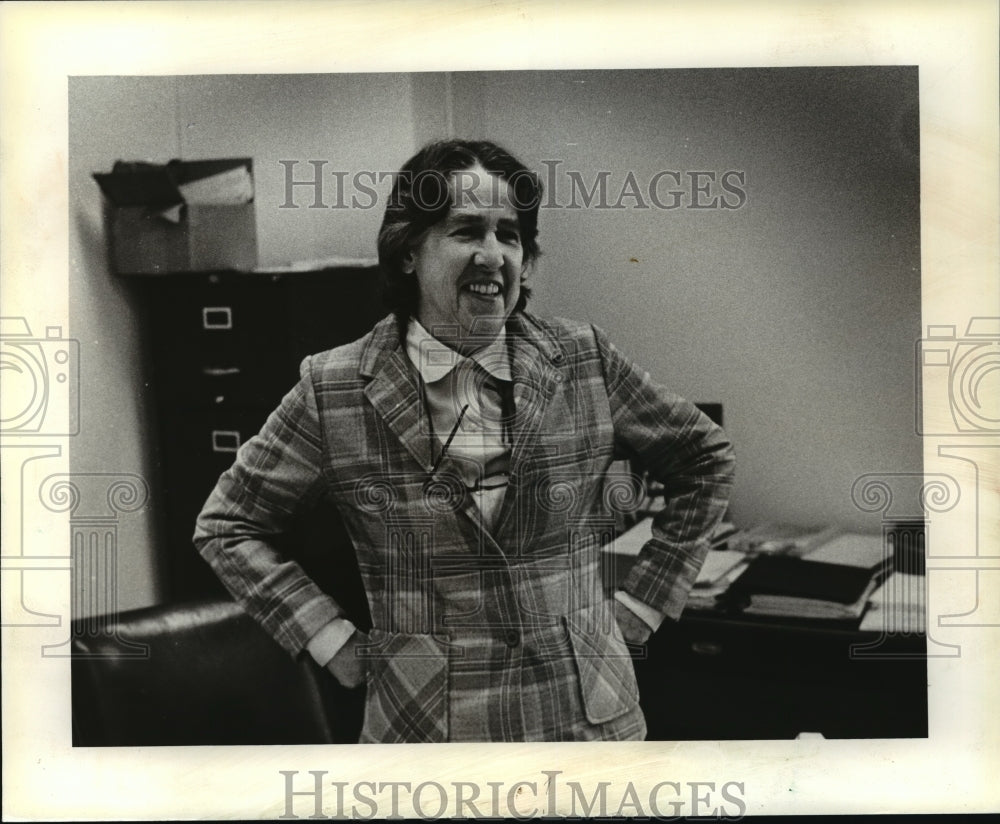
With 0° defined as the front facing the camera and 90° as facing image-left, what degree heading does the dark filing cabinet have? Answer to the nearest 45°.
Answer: approximately 0°

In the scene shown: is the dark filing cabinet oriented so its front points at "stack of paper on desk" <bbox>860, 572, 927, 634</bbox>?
no
